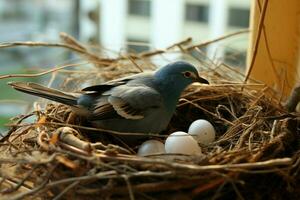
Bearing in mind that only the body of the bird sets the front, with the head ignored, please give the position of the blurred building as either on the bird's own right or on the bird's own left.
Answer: on the bird's own left

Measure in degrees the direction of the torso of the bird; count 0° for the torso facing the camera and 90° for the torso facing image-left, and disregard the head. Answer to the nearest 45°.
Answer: approximately 270°
